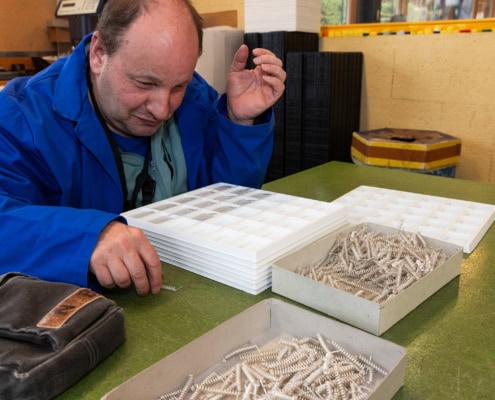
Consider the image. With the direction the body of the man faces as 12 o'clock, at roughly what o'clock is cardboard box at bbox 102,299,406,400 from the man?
The cardboard box is roughly at 1 o'clock from the man.

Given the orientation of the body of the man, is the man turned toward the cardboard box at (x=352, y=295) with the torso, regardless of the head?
yes

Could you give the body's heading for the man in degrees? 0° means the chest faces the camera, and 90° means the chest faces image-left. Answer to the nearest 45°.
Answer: approximately 315°
